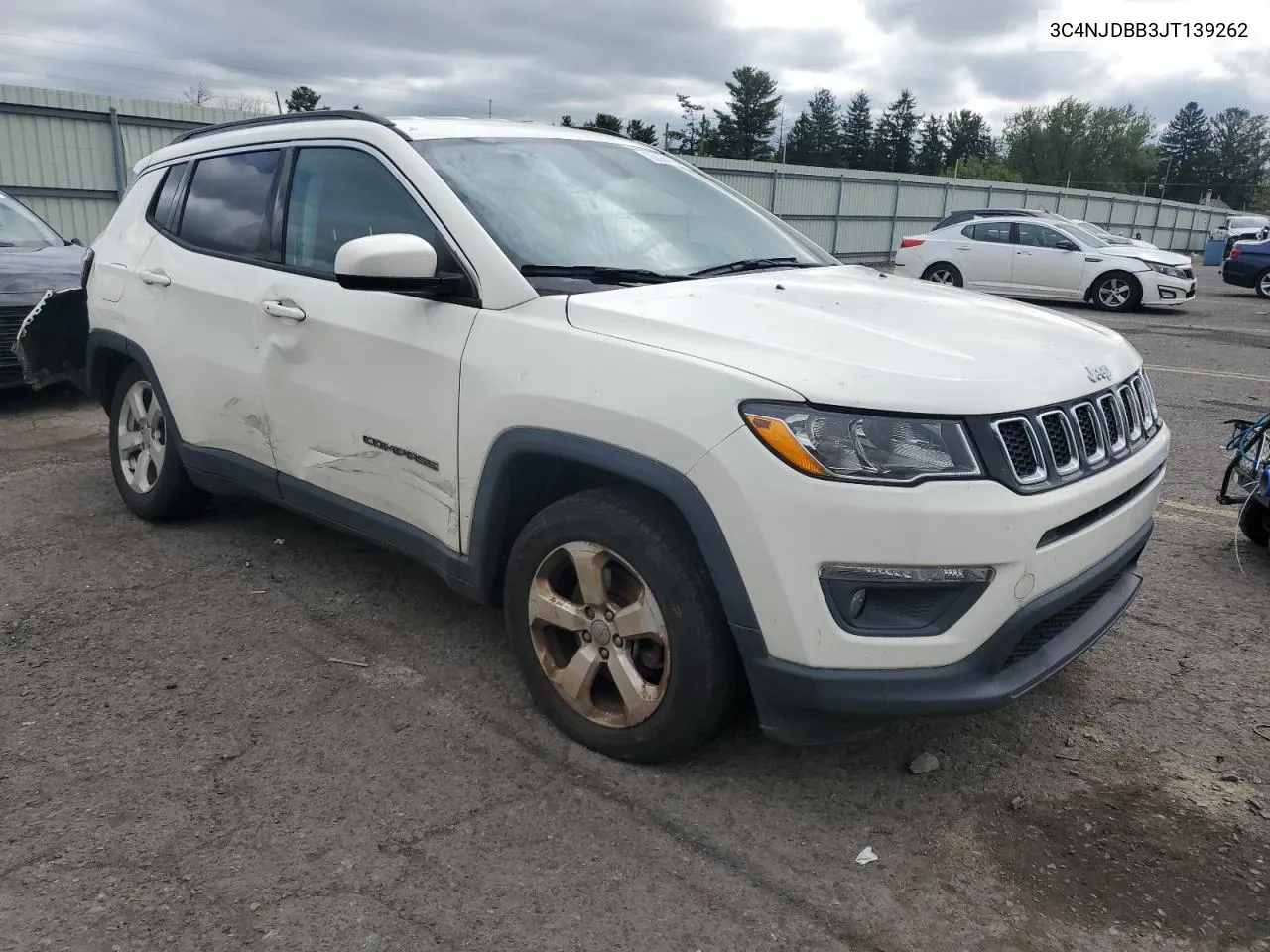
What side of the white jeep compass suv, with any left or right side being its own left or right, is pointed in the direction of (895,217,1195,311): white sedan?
left

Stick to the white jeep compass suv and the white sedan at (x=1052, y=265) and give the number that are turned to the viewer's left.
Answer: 0

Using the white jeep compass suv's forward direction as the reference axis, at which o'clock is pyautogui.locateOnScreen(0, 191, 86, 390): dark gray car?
The dark gray car is roughly at 6 o'clock from the white jeep compass suv.

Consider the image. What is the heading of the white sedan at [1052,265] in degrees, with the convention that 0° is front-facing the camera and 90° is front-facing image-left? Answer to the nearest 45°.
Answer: approximately 315°

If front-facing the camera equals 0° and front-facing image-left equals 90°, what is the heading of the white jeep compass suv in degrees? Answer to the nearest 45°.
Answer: approximately 315°

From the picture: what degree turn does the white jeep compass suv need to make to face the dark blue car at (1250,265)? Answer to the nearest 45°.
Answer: approximately 90° to its left
